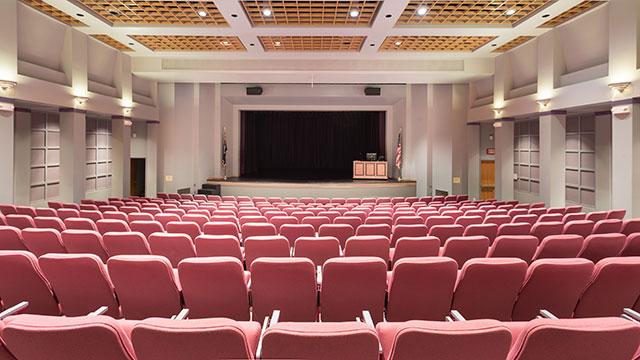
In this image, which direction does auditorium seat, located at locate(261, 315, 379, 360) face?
away from the camera

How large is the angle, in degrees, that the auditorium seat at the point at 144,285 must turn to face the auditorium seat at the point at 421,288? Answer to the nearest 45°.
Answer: approximately 45° to its right

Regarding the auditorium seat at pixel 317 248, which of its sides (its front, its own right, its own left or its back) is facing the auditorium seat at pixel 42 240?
left

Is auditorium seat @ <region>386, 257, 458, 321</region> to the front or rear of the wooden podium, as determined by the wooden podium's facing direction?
to the front

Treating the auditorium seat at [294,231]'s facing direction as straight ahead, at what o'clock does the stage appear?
The stage is roughly at 12 o'clock from the auditorium seat.

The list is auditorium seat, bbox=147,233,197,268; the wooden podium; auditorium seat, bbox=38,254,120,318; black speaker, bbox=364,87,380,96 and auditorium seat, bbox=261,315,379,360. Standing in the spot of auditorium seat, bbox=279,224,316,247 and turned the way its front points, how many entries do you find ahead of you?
2

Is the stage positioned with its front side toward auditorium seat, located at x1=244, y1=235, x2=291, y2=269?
yes

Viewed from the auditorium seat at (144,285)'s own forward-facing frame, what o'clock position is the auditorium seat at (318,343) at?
the auditorium seat at (318,343) is roughly at 4 o'clock from the auditorium seat at (144,285).

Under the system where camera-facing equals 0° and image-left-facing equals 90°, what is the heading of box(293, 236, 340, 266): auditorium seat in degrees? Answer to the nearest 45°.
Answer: approximately 180°

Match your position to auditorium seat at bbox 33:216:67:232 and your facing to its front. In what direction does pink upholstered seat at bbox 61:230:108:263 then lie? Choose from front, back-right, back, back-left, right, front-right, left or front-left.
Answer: back-right

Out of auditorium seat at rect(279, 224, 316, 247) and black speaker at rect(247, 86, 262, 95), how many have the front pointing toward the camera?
1

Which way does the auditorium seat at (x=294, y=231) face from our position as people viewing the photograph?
facing away from the viewer

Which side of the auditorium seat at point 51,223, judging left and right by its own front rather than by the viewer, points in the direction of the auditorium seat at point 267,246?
right
